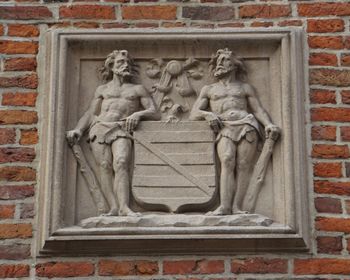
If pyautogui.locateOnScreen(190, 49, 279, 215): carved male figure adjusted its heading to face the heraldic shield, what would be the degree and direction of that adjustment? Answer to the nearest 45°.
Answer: approximately 90° to its right

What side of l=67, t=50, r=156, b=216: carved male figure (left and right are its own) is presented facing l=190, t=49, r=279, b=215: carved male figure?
left

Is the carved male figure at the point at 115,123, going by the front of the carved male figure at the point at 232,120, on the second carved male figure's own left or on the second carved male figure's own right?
on the second carved male figure's own right

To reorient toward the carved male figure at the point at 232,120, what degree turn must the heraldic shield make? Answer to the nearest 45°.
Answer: approximately 90° to its left

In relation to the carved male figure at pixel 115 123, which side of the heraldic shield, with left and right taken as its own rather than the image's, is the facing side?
right
